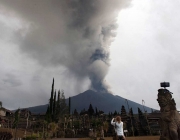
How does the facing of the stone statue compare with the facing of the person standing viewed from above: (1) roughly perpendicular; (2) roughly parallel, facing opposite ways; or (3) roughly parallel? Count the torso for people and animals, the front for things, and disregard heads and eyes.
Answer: roughly perpendicular

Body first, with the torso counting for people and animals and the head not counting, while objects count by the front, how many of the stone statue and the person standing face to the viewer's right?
0

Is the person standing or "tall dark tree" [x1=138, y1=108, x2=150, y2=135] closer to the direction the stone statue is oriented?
the person standing

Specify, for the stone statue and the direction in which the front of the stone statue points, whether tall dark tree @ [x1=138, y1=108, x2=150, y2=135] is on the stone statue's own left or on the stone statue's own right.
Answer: on the stone statue's own right

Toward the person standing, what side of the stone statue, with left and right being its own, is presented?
right

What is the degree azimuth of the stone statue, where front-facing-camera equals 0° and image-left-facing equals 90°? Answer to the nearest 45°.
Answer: approximately 45°
